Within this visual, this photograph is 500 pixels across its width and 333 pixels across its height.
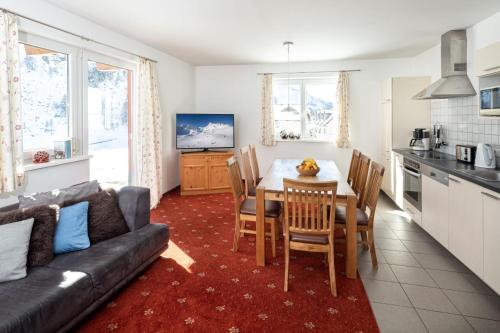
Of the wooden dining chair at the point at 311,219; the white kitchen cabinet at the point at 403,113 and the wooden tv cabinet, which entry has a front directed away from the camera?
the wooden dining chair

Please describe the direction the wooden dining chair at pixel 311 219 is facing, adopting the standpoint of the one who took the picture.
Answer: facing away from the viewer

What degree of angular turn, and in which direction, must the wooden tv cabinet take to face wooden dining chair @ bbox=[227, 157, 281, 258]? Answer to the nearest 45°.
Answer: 0° — it already faces it

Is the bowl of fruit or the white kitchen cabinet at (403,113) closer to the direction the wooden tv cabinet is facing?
the bowl of fruit

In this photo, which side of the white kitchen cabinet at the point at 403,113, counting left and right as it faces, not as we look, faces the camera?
left

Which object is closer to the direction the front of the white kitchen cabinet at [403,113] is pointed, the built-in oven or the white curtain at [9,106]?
the white curtain
